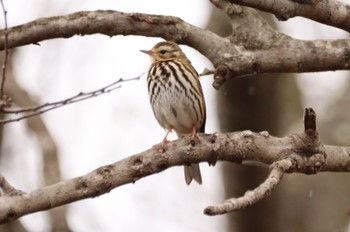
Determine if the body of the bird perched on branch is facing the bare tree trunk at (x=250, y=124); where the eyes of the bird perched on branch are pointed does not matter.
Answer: no

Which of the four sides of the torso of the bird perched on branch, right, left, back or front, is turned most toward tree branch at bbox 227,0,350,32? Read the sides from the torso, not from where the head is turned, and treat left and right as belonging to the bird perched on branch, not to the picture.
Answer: left

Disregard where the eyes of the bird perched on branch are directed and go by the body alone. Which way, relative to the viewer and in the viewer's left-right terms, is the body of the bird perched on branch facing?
facing the viewer and to the left of the viewer

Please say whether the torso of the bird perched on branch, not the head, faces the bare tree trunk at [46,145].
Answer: no

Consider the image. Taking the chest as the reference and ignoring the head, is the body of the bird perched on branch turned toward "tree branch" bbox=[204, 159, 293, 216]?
no
